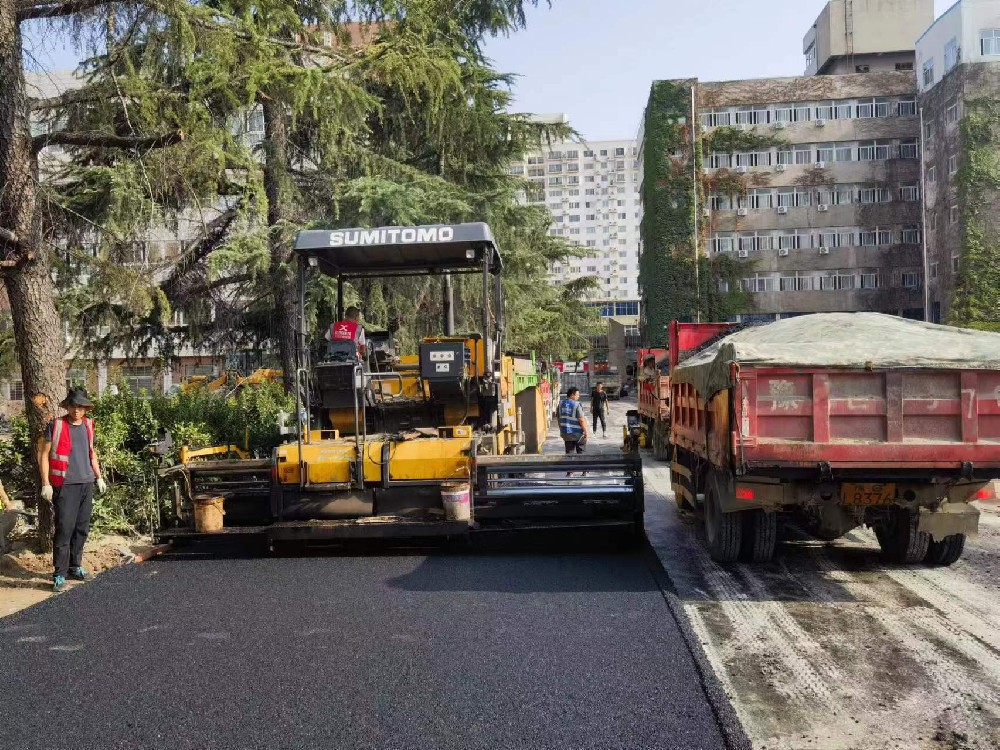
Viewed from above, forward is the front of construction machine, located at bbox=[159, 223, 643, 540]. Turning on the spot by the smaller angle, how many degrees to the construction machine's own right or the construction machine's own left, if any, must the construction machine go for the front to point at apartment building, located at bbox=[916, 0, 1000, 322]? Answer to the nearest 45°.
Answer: approximately 45° to the construction machine's own right

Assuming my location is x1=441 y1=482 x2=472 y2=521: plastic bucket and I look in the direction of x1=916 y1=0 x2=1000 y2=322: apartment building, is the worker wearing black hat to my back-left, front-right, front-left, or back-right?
back-left

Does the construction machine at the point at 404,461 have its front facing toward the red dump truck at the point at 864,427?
no

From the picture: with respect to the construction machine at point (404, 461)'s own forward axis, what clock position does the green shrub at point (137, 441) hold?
The green shrub is roughly at 10 o'clock from the construction machine.

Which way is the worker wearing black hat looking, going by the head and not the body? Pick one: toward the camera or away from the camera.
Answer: toward the camera

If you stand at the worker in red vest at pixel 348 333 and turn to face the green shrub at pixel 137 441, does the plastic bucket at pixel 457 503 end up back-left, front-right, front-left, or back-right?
back-left

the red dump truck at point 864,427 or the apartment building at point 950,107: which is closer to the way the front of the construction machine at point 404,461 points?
the apartment building

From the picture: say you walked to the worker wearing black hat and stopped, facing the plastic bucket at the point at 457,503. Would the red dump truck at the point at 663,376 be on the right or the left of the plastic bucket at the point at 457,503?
left

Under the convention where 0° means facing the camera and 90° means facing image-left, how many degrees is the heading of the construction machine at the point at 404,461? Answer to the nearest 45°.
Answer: approximately 180°

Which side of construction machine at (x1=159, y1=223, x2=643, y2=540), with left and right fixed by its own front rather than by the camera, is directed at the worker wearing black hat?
back

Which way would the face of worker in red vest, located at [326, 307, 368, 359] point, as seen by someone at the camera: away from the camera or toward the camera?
away from the camera

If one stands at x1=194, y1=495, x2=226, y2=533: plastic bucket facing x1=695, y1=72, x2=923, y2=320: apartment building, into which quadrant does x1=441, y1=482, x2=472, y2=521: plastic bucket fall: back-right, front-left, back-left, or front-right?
front-right
